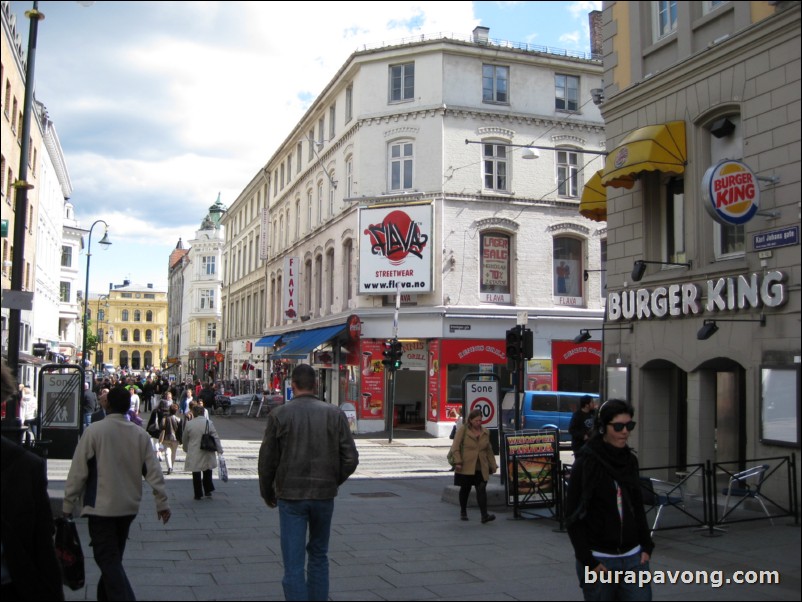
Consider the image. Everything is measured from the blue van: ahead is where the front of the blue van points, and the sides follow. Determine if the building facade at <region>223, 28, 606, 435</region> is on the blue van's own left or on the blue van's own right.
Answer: on the blue van's own left

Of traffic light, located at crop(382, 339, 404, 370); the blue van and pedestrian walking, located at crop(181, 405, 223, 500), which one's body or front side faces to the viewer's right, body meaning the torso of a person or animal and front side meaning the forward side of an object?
the blue van

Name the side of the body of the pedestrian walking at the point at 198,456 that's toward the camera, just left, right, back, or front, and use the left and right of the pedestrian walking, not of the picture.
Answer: back

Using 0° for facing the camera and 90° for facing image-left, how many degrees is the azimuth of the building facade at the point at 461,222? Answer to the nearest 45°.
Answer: approximately 0°

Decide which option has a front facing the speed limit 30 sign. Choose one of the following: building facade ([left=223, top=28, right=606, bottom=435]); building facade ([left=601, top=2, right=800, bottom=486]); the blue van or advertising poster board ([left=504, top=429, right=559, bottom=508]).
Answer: building facade ([left=223, top=28, right=606, bottom=435])

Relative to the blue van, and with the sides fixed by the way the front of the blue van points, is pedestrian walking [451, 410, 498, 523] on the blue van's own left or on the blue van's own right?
on the blue van's own right

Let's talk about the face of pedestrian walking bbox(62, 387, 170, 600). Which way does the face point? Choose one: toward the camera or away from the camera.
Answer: away from the camera

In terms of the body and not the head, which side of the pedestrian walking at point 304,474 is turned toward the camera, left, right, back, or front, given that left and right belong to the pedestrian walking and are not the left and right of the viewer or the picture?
back
